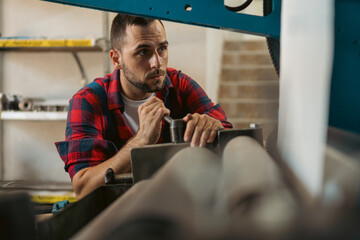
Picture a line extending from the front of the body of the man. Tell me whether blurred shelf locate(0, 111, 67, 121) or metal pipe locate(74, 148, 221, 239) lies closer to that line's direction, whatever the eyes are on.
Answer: the metal pipe

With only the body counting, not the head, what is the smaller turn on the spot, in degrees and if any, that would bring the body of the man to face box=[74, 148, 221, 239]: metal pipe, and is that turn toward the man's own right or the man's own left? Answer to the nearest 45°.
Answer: approximately 45° to the man's own right

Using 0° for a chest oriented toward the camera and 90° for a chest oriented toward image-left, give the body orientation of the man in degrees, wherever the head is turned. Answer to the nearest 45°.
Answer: approximately 315°

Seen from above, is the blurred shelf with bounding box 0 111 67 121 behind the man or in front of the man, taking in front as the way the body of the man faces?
behind
